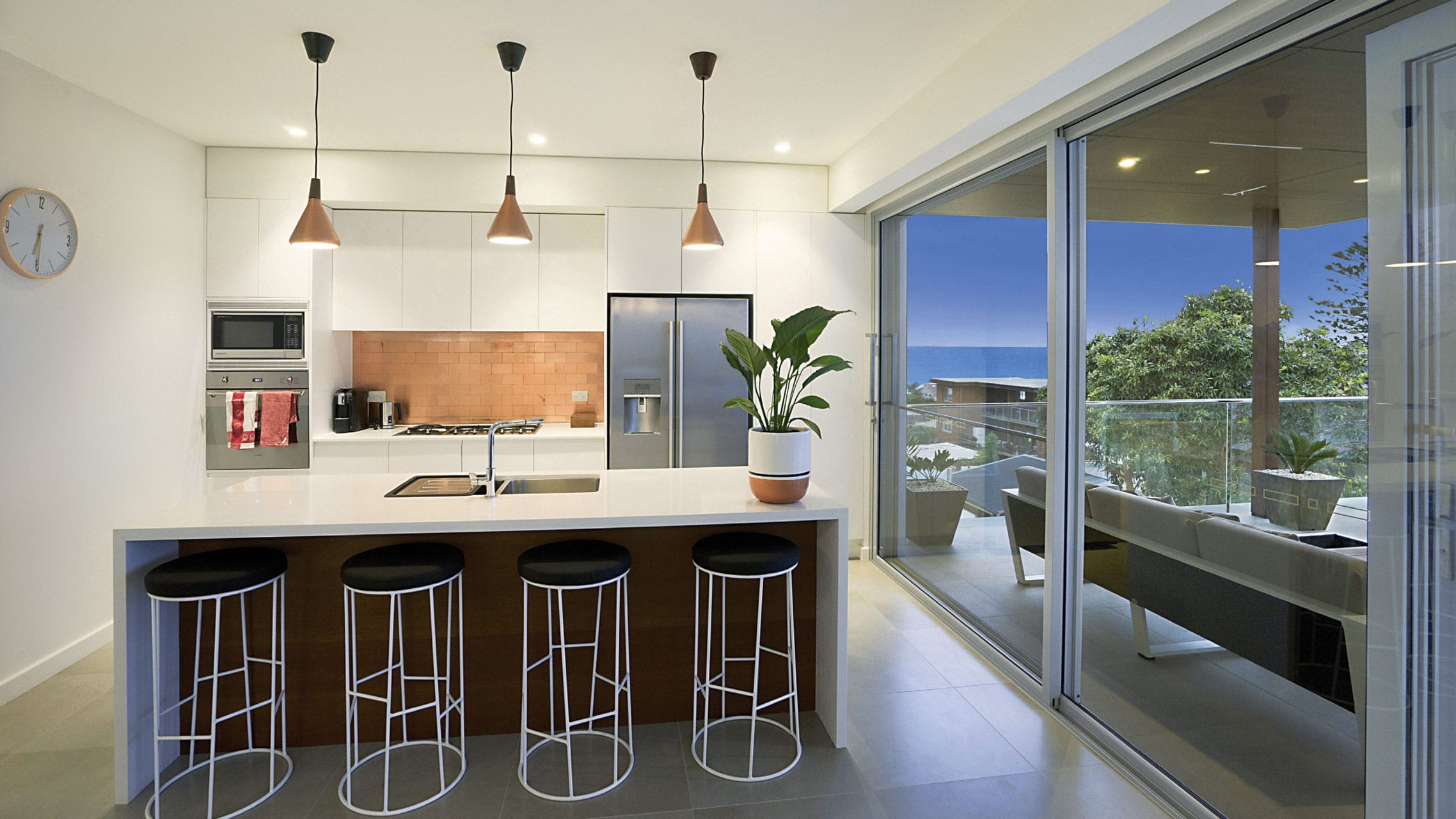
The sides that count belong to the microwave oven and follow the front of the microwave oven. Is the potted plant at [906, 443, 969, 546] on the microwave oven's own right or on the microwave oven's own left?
on the microwave oven's own left

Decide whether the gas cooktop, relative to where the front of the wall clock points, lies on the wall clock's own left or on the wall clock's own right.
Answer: on the wall clock's own left

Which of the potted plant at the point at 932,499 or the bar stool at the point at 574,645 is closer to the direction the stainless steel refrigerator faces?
the bar stool

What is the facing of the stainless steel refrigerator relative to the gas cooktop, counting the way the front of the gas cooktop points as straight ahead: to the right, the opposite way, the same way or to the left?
the same way

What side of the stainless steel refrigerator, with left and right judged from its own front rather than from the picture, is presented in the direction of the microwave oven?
right

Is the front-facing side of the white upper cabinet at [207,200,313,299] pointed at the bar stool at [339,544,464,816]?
yes

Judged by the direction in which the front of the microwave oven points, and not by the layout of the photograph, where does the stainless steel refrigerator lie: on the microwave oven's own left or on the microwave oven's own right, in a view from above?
on the microwave oven's own left

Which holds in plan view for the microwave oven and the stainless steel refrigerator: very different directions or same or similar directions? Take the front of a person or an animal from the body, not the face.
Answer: same or similar directions

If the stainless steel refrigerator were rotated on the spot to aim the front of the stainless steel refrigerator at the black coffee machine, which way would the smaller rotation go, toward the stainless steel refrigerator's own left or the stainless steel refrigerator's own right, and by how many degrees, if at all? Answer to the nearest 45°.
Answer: approximately 90° to the stainless steel refrigerator's own right

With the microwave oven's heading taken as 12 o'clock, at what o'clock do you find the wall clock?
The wall clock is roughly at 1 o'clock from the microwave oven.

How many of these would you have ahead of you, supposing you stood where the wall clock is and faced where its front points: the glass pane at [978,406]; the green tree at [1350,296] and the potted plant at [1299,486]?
3

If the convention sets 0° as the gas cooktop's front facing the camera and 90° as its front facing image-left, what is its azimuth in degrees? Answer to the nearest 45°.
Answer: approximately 0°

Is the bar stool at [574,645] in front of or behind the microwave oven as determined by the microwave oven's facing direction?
in front

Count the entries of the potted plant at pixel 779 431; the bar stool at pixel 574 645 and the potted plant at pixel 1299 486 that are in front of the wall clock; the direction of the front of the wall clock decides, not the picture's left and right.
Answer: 3

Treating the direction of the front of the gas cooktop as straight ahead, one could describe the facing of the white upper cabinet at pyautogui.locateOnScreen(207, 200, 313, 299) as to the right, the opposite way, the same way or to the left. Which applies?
the same way

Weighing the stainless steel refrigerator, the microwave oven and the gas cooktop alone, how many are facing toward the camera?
3

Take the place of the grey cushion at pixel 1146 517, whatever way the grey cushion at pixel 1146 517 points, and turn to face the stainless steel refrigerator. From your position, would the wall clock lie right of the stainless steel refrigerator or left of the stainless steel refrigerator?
left

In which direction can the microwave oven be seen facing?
toward the camera
